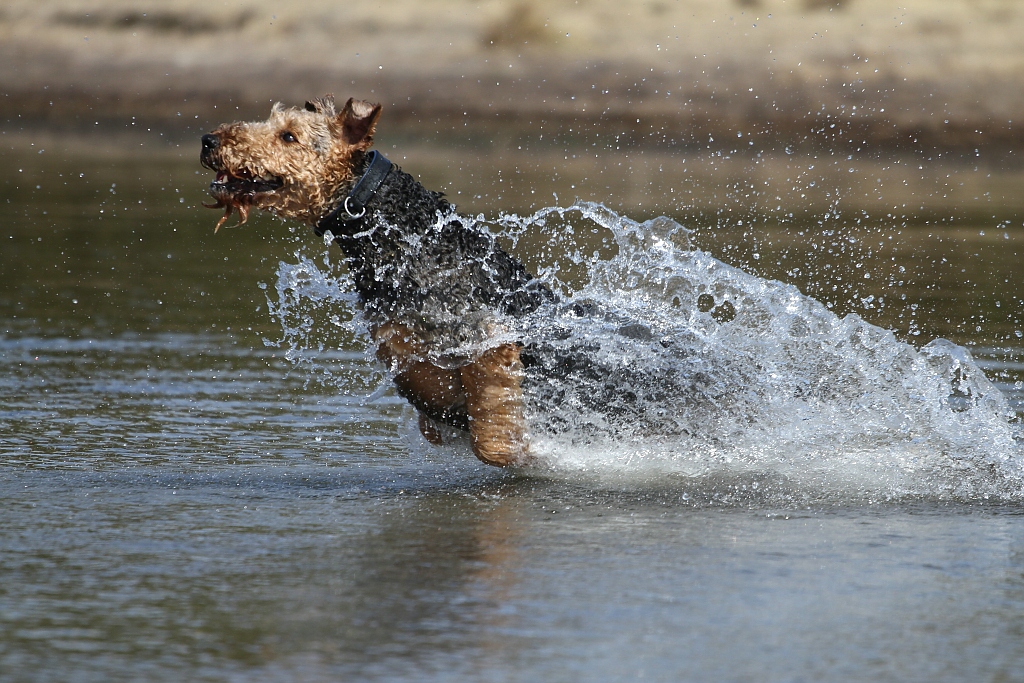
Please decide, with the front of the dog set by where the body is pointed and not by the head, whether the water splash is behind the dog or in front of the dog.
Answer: behind

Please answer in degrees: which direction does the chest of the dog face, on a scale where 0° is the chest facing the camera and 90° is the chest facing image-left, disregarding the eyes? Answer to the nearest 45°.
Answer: approximately 90°
